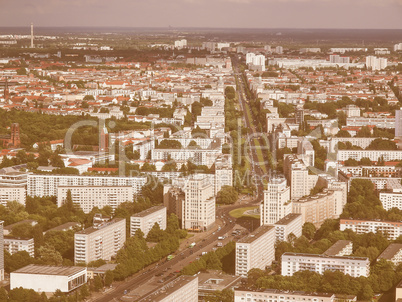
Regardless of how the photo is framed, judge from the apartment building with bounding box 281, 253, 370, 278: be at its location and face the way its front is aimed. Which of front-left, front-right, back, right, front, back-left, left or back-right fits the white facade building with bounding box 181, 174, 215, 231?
back-right

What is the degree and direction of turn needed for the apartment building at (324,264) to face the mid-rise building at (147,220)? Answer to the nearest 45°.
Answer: approximately 135° to its right

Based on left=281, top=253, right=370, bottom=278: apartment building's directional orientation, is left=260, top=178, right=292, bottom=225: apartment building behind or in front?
behind

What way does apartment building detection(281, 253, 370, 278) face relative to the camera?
toward the camera

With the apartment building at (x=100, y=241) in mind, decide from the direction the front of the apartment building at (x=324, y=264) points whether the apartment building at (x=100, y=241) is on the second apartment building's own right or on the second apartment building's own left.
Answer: on the second apartment building's own right

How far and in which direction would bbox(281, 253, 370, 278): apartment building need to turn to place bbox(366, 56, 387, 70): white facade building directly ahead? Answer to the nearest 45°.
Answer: approximately 180°

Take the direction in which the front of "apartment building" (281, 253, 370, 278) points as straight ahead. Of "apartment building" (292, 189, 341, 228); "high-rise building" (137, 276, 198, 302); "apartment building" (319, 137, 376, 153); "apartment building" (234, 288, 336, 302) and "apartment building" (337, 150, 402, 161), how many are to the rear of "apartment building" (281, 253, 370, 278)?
3

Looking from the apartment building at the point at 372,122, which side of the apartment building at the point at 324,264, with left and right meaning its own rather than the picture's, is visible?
back

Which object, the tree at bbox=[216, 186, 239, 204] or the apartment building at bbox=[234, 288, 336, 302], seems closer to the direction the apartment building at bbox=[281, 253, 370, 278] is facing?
the apartment building

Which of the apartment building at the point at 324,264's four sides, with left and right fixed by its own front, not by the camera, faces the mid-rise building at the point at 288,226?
back

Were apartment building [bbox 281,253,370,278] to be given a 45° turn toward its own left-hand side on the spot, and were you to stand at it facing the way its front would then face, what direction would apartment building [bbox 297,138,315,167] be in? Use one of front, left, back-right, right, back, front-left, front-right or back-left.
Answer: back-left
